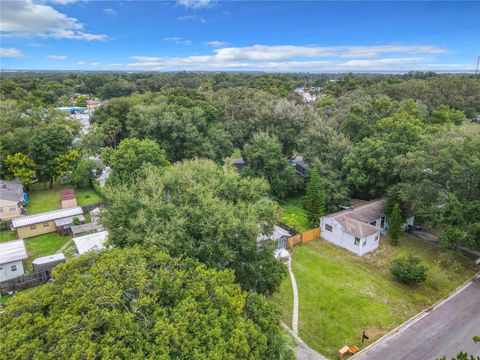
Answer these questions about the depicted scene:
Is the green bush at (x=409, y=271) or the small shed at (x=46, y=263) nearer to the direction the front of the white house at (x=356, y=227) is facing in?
the green bush

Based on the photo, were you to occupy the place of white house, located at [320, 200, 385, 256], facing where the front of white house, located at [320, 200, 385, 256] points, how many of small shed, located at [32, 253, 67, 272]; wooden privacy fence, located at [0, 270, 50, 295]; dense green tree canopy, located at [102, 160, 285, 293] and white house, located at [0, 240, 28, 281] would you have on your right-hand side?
4

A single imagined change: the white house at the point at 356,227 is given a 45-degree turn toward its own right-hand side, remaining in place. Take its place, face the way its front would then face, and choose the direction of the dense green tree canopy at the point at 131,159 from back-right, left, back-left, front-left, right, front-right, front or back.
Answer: right

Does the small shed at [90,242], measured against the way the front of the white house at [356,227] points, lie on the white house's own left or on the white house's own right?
on the white house's own right

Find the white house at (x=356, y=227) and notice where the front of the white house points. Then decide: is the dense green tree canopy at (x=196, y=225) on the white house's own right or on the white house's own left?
on the white house's own right

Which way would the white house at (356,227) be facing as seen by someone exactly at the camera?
facing the viewer and to the right of the viewer

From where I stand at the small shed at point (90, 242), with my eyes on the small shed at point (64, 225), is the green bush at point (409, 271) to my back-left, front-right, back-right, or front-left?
back-right

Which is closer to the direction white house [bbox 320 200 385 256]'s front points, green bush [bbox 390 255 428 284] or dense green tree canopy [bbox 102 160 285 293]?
the green bush

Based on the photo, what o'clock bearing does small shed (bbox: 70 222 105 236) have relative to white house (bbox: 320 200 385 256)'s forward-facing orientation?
The small shed is roughly at 4 o'clock from the white house.

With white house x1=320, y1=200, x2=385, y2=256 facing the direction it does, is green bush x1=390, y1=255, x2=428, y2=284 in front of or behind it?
in front

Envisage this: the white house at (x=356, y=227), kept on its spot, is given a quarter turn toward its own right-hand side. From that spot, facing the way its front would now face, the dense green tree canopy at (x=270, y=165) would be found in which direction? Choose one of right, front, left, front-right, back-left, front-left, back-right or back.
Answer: right

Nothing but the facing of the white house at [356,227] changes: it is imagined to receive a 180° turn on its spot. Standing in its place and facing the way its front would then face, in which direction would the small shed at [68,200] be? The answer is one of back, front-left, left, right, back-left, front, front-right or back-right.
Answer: front-left

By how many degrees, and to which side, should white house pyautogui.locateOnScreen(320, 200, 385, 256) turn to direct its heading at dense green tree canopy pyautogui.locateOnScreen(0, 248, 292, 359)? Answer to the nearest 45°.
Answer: approximately 45° to its right
